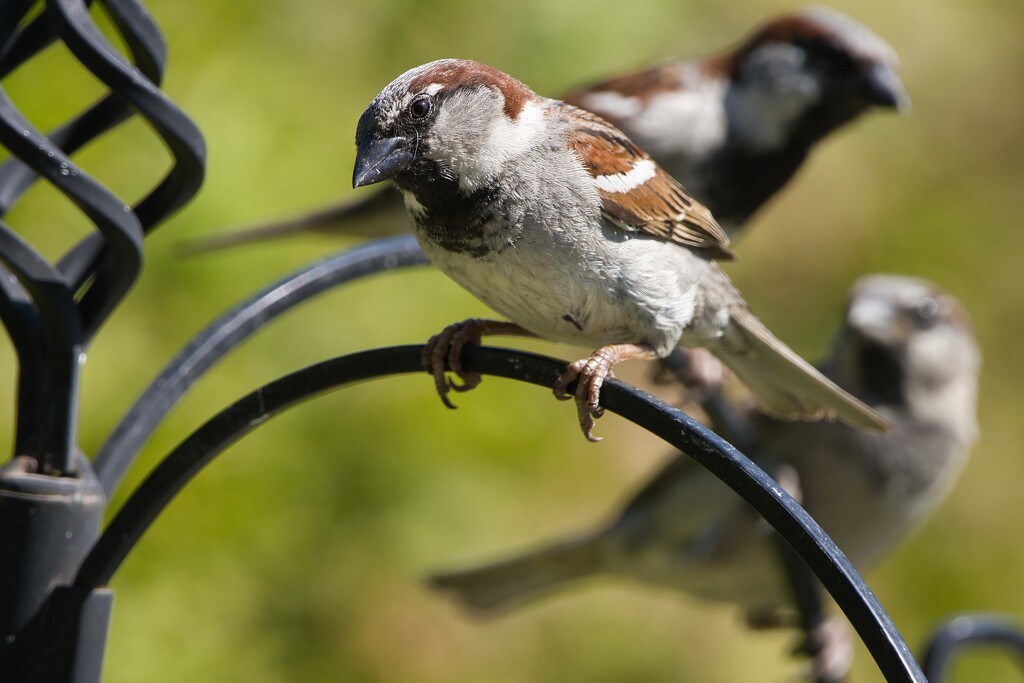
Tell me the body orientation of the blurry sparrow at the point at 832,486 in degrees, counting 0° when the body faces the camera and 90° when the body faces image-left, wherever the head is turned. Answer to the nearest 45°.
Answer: approximately 270°

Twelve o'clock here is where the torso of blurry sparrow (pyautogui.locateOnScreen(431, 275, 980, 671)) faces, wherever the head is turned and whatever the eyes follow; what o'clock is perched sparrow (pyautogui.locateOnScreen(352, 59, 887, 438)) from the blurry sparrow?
The perched sparrow is roughly at 4 o'clock from the blurry sparrow.

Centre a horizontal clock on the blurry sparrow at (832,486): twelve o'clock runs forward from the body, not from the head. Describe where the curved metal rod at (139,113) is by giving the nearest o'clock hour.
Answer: The curved metal rod is roughly at 4 o'clock from the blurry sparrow.

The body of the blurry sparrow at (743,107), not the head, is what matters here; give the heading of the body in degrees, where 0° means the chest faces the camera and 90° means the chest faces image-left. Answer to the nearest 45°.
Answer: approximately 270°

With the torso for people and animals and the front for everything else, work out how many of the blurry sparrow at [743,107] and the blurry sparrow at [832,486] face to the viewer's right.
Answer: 2

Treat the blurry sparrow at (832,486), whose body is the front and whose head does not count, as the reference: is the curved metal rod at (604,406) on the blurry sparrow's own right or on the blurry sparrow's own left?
on the blurry sparrow's own right

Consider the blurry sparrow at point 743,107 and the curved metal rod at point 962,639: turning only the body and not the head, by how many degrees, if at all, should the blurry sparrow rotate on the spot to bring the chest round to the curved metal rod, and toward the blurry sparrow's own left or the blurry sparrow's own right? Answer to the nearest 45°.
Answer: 0° — it already faces it
